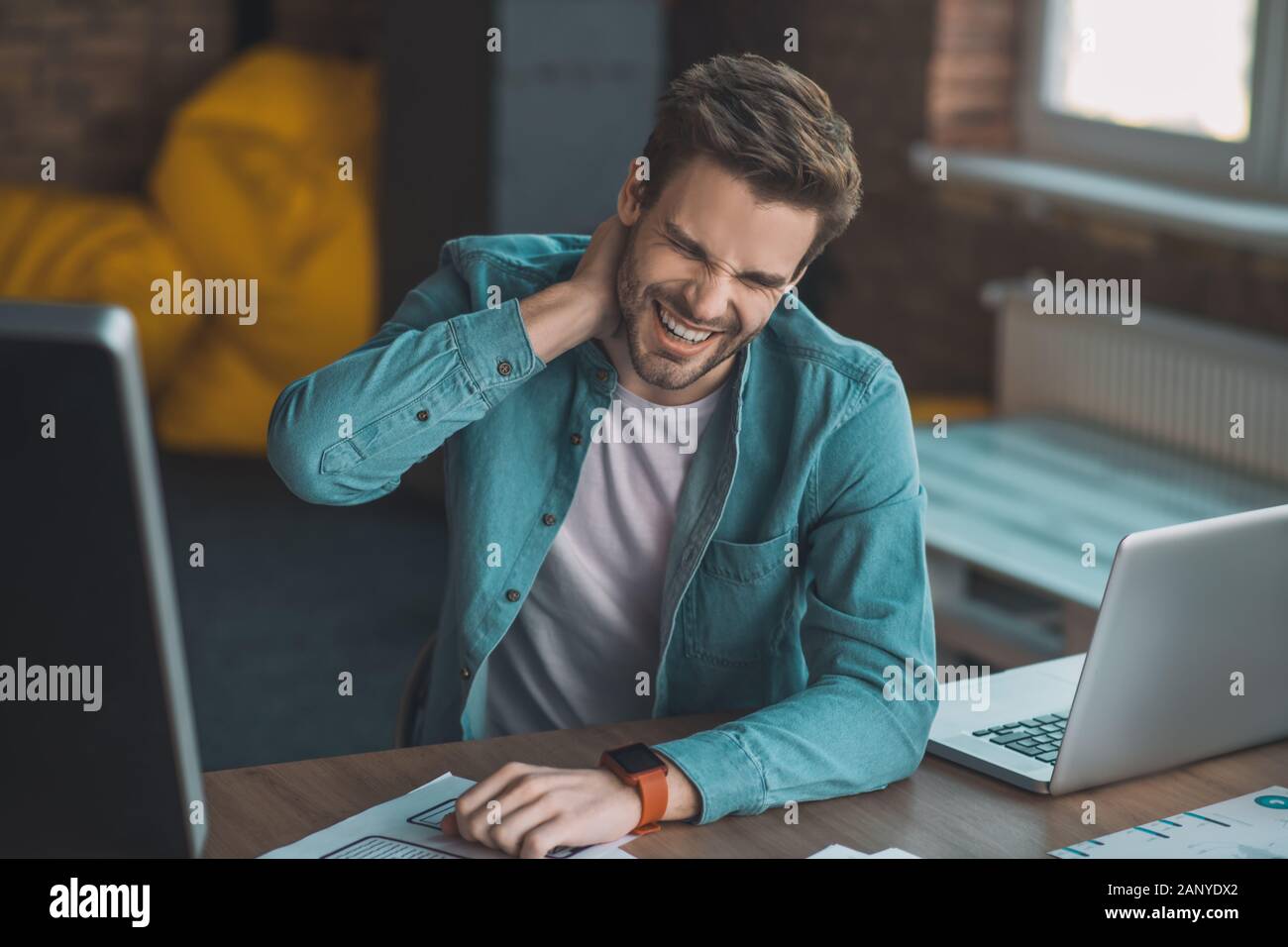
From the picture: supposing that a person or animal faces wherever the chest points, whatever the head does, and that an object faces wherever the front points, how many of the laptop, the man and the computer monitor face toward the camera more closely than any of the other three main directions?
1

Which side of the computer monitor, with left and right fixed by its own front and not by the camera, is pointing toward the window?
front

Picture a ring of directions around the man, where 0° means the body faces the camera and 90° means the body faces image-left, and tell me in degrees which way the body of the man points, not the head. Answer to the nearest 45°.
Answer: approximately 0°

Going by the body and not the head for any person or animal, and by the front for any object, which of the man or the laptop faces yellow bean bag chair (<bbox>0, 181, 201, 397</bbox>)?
the laptop

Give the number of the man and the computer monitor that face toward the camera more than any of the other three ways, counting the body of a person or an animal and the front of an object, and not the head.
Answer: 1

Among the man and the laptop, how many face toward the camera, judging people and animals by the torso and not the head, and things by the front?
1

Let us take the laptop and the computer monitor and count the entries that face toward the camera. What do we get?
0

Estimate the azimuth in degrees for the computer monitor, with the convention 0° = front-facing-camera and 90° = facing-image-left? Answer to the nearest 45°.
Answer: approximately 225°

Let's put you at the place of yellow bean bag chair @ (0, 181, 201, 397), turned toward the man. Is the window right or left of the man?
left

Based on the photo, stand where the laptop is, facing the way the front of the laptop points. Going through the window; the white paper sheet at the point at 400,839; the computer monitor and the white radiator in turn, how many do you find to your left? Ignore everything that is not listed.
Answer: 2

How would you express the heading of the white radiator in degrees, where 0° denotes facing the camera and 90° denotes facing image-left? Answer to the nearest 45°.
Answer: approximately 45°

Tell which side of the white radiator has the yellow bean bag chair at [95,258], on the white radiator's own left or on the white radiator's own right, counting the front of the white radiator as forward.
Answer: on the white radiator's own right

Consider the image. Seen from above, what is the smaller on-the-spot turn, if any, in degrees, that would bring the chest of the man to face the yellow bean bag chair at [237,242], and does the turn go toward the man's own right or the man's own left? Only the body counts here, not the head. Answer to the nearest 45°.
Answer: approximately 180°

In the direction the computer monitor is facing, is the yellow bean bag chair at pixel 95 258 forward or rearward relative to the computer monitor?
forward

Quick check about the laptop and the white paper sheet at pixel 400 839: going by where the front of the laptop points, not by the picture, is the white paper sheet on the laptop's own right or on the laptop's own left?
on the laptop's own left

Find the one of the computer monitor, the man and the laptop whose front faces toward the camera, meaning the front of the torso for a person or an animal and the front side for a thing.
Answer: the man
